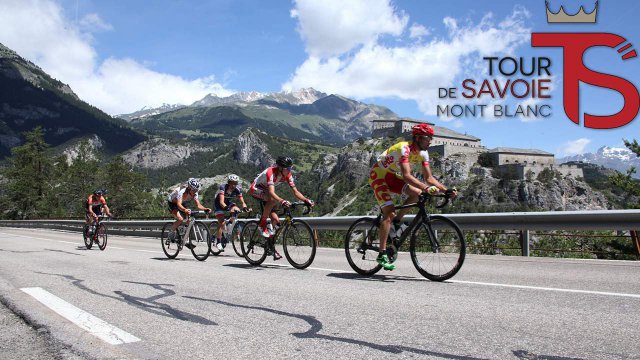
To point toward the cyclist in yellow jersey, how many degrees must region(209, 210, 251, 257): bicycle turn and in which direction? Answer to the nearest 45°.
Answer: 0° — it already faces them

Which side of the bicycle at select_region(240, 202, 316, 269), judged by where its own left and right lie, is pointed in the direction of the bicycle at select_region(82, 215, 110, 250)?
back

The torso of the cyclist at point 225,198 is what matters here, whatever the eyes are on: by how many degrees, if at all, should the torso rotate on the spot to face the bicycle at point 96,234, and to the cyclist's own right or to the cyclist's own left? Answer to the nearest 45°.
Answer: approximately 180°

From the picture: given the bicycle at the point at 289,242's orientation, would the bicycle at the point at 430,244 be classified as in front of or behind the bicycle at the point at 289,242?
in front

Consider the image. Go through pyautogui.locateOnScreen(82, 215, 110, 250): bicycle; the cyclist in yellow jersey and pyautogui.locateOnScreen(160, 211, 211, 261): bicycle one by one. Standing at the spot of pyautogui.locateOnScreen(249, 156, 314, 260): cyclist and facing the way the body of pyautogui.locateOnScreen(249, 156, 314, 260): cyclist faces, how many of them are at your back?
2

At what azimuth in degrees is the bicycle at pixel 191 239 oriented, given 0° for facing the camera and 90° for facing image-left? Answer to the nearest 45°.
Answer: approximately 315°

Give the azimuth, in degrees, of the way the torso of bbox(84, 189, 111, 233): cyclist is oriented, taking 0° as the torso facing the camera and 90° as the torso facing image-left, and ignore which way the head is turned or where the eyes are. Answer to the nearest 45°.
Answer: approximately 315°

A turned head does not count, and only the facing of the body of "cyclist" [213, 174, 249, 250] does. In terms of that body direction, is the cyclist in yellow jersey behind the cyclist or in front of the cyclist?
in front

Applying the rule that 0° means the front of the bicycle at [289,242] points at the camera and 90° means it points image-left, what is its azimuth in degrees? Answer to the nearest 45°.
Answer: approximately 315°

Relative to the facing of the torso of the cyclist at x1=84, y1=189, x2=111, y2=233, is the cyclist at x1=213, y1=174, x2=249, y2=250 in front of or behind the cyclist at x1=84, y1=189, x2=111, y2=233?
in front

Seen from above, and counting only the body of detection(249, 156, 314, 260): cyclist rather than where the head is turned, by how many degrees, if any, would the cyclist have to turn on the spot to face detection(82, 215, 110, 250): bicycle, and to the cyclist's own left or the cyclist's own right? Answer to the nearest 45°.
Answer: approximately 180°
